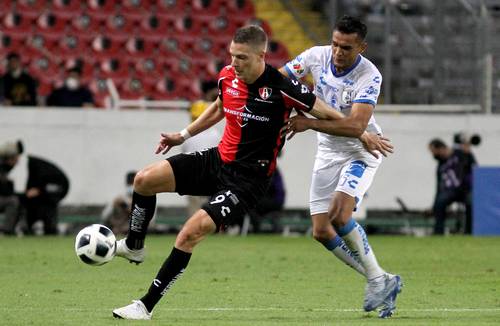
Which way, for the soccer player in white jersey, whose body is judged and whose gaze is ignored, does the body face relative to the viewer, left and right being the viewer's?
facing the viewer and to the left of the viewer

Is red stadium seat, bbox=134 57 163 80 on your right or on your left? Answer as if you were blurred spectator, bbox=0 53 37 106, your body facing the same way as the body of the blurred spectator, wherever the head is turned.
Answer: on your left

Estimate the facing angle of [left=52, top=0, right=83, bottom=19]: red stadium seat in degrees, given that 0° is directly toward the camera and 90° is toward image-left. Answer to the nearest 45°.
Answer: approximately 0°

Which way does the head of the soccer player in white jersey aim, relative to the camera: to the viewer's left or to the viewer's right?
to the viewer's left

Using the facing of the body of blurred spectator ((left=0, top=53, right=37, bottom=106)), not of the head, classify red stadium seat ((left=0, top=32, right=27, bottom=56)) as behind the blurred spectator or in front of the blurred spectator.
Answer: behind

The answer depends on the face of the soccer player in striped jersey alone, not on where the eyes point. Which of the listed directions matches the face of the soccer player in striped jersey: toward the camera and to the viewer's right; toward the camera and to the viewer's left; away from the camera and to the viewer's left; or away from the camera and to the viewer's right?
toward the camera and to the viewer's left

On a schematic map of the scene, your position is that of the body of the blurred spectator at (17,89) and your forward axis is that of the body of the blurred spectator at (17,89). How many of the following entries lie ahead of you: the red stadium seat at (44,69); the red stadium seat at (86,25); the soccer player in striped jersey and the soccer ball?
2

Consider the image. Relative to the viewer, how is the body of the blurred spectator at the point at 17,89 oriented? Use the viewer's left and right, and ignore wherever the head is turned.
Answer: facing the viewer

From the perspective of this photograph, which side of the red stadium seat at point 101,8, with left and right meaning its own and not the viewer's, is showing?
front
